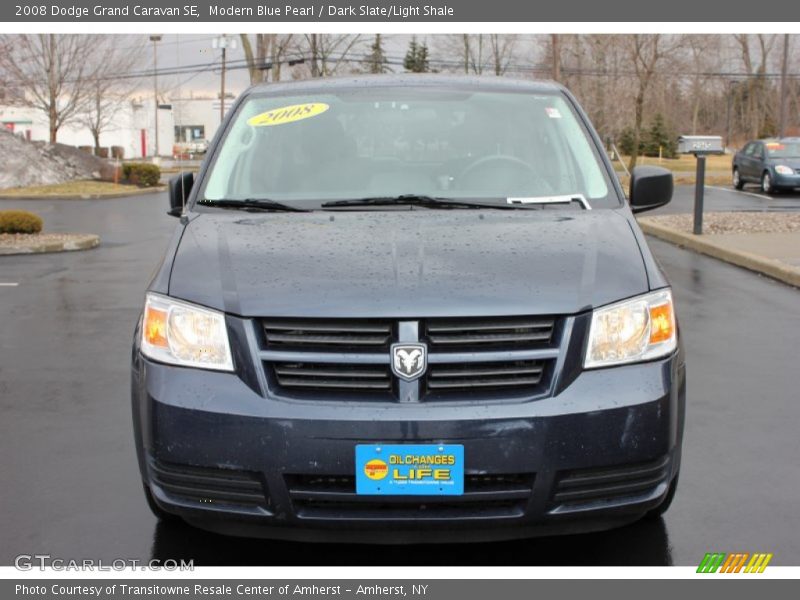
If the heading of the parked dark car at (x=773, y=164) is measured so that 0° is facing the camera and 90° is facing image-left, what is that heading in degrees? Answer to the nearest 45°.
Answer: approximately 315°

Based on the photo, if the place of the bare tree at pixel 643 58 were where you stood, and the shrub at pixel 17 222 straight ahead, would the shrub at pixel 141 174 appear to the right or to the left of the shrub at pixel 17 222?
right

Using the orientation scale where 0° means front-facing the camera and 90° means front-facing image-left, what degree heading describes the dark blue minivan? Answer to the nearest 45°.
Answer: approximately 0°

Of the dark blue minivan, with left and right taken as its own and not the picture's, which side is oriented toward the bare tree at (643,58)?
back

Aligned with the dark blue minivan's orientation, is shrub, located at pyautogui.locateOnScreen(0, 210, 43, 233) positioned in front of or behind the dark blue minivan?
behind

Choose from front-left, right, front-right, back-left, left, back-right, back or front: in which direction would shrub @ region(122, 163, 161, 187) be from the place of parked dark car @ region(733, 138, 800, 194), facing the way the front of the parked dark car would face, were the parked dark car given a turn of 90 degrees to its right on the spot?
front-right

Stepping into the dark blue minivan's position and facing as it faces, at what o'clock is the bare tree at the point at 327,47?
The bare tree is roughly at 6 o'clock from the dark blue minivan.

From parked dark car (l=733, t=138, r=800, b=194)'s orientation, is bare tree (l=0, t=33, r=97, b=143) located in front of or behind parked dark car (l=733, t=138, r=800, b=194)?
behind

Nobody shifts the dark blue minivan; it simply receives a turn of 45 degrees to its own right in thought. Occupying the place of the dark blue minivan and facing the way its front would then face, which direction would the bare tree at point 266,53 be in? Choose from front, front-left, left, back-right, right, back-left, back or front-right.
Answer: back-right

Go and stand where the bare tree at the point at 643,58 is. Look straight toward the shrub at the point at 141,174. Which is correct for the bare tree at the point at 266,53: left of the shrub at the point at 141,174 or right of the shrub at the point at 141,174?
right

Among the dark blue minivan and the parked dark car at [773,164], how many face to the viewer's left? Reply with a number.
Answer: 0

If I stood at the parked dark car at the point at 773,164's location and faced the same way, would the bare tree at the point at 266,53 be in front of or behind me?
behind

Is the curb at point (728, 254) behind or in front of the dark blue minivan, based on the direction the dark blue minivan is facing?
behind
